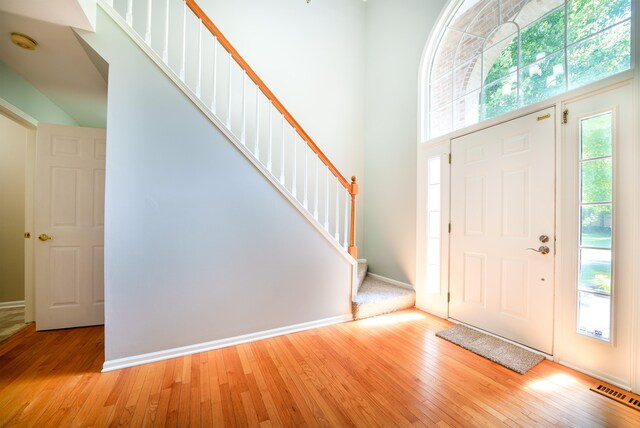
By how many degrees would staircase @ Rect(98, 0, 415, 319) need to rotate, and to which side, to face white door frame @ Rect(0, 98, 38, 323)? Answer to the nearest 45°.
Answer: approximately 180°

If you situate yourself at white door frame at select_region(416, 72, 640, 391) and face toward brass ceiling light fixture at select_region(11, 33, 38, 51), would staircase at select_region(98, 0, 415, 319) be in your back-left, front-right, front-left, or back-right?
front-right

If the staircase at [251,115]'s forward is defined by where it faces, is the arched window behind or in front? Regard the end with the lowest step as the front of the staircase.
in front

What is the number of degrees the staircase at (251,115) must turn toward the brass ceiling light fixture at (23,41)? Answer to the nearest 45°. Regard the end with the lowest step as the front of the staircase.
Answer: approximately 135° to its right

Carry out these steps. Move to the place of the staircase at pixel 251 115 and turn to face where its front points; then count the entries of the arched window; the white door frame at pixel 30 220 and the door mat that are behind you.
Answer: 1

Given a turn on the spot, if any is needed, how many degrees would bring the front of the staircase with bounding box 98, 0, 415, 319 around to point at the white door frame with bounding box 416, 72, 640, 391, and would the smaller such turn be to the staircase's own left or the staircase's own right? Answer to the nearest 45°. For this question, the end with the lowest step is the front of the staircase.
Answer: approximately 45° to the staircase's own right

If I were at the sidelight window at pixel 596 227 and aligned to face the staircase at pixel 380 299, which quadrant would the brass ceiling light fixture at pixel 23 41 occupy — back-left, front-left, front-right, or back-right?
front-left

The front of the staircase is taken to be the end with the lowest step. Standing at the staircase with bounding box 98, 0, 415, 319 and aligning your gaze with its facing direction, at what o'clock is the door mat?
The door mat is roughly at 1 o'clock from the staircase.

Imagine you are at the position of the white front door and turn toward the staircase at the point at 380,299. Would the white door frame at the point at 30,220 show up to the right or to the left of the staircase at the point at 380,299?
left

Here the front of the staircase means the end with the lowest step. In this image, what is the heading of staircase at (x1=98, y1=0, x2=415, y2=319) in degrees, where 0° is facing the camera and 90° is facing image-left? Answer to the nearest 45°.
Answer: approximately 270°

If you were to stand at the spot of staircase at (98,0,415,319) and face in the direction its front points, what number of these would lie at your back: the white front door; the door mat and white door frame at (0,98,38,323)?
1

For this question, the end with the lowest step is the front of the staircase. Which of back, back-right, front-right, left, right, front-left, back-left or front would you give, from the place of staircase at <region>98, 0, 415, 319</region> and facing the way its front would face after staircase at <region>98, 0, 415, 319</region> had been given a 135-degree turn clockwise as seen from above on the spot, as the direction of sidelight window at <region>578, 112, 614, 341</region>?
left

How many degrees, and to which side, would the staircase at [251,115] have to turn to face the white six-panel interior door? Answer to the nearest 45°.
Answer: approximately 180°
